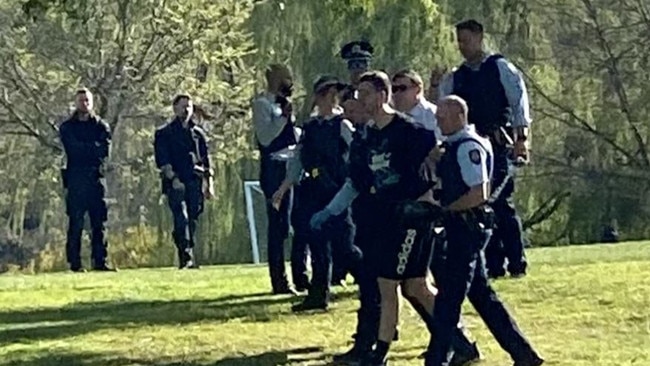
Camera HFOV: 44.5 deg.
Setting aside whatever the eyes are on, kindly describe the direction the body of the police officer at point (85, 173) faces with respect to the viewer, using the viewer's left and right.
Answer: facing the viewer

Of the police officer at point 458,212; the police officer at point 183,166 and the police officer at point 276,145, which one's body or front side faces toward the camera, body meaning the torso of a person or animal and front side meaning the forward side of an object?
the police officer at point 183,166

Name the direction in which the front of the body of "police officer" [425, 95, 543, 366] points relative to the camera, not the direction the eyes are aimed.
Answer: to the viewer's left

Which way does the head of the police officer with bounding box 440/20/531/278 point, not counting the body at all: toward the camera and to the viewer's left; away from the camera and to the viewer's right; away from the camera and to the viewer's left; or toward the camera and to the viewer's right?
toward the camera and to the viewer's left

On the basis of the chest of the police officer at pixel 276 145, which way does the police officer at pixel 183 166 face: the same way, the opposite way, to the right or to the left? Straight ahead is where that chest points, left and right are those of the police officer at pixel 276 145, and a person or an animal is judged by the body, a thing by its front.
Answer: to the right

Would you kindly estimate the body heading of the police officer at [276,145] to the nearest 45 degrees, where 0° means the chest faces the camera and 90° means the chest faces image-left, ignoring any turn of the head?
approximately 270°

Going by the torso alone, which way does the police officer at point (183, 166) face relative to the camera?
toward the camera
